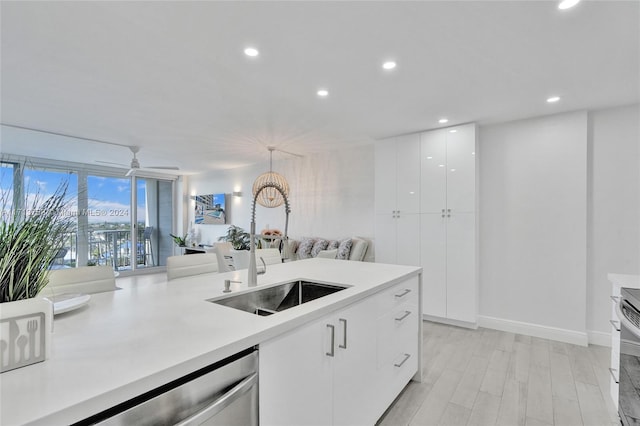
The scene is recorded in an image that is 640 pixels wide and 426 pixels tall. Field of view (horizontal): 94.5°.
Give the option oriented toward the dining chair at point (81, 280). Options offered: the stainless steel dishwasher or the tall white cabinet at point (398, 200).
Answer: the tall white cabinet

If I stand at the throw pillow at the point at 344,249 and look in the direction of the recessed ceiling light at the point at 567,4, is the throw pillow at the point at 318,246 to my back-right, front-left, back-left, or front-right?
back-right

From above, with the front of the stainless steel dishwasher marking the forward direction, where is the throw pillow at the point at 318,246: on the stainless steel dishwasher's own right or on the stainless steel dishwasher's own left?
on the stainless steel dishwasher's own left

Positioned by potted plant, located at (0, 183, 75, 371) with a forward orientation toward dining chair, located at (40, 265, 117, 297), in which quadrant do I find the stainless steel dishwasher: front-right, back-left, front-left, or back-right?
back-right

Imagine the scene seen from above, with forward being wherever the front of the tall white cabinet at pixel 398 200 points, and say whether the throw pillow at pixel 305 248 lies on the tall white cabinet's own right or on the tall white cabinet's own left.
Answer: on the tall white cabinet's own right

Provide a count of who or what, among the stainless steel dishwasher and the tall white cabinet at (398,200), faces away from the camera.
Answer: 0

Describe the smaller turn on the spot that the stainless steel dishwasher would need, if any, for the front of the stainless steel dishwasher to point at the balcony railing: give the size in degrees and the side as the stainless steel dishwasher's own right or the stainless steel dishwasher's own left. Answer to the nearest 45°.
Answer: approximately 135° to the stainless steel dishwasher's own left

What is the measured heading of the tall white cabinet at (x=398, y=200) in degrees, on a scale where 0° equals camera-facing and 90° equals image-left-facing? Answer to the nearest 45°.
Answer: approximately 45°

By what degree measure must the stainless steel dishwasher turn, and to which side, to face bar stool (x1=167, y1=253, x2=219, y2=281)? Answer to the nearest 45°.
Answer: approximately 135° to its left
